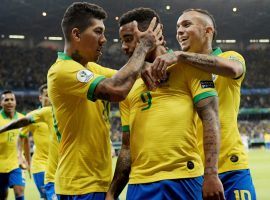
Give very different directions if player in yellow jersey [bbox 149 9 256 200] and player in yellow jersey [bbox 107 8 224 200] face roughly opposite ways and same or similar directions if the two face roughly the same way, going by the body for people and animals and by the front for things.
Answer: same or similar directions

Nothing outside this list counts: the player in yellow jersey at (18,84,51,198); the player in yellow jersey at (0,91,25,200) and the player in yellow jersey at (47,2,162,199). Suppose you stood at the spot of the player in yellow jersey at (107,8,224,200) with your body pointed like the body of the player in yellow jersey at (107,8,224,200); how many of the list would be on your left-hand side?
0

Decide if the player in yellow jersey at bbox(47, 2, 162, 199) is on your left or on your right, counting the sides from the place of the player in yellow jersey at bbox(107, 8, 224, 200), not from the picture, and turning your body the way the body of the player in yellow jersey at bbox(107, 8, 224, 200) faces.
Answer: on your right

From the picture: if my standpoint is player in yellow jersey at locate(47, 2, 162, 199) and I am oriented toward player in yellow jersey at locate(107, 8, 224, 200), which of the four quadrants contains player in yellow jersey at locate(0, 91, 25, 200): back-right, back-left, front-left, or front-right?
back-left

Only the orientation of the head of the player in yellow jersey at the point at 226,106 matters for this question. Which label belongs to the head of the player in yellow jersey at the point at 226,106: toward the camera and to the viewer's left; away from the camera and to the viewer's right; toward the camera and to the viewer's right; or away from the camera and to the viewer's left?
toward the camera and to the viewer's left

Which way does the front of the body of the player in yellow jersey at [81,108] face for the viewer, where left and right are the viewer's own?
facing to the right of the viewer

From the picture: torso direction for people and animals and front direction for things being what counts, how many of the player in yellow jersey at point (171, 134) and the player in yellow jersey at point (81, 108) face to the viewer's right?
1

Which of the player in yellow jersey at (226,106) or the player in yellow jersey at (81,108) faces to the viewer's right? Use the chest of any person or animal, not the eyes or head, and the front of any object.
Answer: the player in yellow jersey at (81,108)

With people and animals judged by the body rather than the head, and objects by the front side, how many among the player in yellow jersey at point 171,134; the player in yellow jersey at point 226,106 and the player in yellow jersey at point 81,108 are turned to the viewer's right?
1

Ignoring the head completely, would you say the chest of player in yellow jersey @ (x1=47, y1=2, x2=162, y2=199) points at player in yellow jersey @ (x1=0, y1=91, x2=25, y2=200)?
no

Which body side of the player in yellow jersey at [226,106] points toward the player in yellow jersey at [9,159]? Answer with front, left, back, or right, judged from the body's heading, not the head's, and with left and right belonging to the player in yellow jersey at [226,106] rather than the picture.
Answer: right

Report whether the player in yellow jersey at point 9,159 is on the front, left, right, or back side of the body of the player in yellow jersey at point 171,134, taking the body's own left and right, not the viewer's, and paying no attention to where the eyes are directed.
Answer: right

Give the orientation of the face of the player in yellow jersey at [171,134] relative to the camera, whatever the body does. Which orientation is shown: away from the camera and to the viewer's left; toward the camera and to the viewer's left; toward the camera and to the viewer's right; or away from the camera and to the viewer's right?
toward the camera and to the viewer's left

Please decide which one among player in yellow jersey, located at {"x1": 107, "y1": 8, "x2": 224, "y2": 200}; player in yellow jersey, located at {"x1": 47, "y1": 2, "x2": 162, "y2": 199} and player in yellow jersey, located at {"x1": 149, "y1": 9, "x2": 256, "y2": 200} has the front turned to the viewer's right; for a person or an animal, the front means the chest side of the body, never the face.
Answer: player in yellow jersey, located at {"x1": 47, "y1": 2, "x2": 162, "y2": 199}

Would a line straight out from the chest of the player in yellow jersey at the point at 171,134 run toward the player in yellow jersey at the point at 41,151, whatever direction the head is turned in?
no
